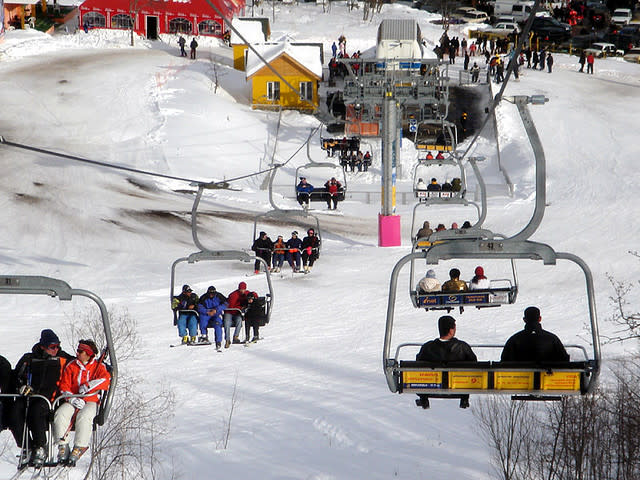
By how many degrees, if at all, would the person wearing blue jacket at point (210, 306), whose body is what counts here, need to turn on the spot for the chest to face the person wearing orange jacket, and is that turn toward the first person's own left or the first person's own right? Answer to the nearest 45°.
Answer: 0° — they already face them

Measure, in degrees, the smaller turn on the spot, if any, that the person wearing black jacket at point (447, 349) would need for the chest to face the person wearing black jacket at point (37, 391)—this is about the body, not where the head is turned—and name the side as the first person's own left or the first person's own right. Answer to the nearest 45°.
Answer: approximately 90° to the first person's own left

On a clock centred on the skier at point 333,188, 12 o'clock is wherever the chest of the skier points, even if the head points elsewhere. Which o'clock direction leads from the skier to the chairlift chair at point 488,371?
The chairlift chair is roughly at 12 o'clock from the skier.

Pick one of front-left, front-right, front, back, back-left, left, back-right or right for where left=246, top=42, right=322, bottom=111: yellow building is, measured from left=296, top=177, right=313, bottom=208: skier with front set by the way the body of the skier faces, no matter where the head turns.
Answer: back

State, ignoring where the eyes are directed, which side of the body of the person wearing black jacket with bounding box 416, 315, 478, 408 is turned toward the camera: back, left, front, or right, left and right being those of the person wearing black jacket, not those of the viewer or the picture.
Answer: back

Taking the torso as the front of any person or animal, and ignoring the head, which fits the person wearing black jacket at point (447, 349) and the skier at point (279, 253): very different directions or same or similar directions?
very different directions

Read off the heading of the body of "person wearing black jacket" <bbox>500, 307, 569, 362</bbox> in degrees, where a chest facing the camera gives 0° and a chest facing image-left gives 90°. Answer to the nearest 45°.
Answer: approximately 180°
